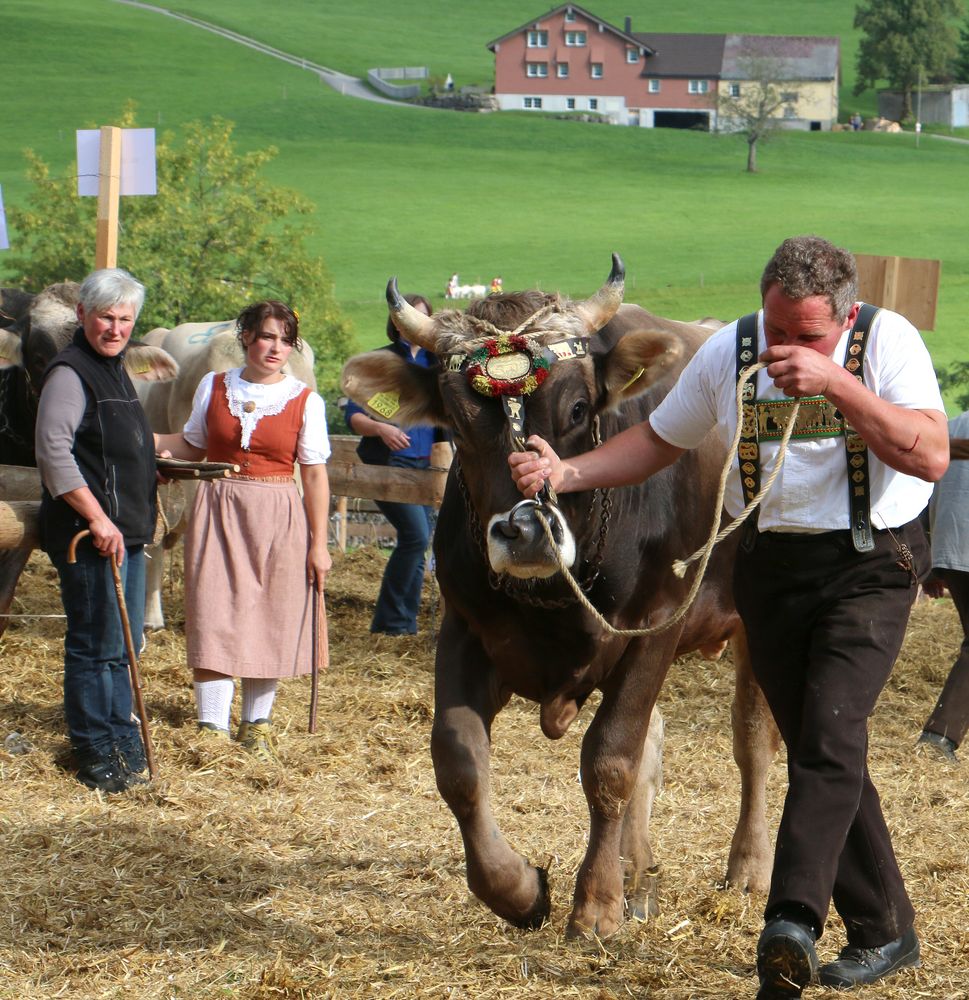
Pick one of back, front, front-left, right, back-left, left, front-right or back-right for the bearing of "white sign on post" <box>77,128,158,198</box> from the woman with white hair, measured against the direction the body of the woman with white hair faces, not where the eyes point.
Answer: back-left

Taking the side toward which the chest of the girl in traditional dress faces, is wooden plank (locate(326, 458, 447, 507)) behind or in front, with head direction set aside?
behind

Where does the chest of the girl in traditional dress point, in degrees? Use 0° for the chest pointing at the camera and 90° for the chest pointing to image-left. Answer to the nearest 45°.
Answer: approximately 0°

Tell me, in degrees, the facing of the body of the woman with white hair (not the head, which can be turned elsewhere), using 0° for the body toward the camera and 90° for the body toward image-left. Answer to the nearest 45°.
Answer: approximately 315°
